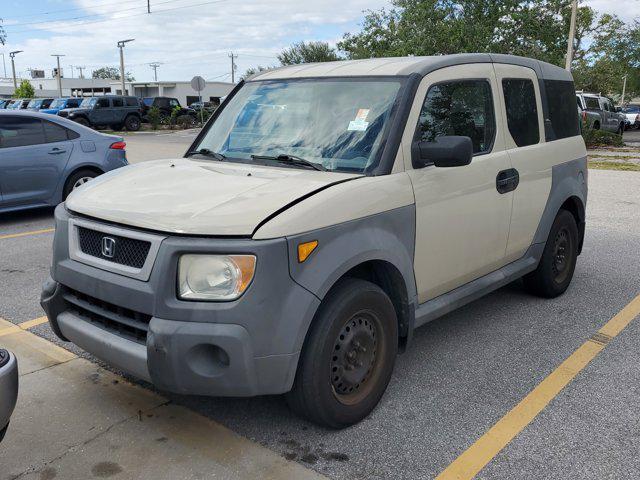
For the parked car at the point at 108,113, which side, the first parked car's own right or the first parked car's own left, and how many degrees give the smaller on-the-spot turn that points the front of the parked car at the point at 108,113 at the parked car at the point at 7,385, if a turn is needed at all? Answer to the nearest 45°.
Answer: approximately 45° to the first parked car's own left

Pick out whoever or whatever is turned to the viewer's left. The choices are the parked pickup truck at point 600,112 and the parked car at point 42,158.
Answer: the parked car at point 42,158

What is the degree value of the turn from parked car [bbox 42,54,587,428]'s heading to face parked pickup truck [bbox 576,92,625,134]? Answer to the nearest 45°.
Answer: approximately 180°

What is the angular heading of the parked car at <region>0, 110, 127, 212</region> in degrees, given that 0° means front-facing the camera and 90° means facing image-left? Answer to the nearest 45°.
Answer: approximately 90°

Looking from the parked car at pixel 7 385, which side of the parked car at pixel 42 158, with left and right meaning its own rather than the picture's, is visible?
left

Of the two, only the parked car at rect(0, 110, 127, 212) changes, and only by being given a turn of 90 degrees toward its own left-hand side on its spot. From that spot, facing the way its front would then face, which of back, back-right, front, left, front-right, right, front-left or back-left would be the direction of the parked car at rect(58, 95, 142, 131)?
back

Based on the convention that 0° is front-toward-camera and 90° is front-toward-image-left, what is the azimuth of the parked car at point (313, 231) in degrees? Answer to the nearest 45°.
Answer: approximately 45°

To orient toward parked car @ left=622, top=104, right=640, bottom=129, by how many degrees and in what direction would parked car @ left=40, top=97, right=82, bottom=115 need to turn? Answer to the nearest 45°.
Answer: approximately 135° to its left

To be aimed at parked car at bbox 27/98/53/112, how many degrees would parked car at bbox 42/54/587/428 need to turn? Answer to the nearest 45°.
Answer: approximately 90° to its right

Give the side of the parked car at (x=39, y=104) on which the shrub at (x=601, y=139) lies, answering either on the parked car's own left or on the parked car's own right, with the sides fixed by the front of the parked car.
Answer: on the parked car's own left

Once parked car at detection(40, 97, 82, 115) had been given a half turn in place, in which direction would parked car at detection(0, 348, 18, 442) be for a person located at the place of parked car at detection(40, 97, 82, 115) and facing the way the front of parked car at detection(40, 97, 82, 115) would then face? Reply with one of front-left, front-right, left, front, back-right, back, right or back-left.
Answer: back-right

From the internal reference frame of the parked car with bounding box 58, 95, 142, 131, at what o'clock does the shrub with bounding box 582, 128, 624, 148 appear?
The shrub is roughly at 9 o'clock from the parked car.

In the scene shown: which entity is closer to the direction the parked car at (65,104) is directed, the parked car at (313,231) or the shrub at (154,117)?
the parked car

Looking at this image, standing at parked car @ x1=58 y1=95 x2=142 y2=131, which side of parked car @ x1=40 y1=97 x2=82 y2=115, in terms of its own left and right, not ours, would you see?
left

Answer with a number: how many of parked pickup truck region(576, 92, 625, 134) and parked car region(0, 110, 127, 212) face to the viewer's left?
1
